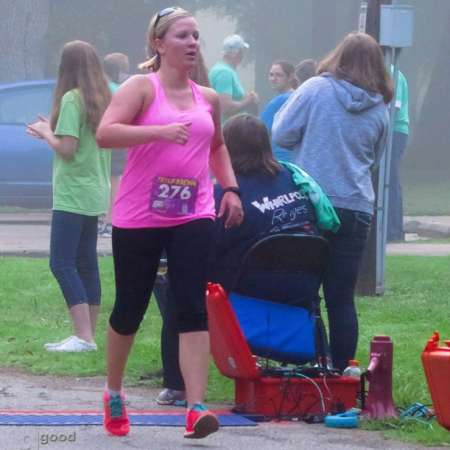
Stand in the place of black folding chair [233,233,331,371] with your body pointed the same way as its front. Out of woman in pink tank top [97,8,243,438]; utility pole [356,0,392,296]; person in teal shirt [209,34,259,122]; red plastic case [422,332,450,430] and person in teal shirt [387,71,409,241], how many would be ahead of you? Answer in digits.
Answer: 3

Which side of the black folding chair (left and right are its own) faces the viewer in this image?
back

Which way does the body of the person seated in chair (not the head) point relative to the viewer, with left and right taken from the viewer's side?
facing away from the viewer and to the left of the viewer

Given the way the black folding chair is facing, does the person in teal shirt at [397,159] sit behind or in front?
in front

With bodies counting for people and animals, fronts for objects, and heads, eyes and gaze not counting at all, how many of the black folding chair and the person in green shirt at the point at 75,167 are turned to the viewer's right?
0

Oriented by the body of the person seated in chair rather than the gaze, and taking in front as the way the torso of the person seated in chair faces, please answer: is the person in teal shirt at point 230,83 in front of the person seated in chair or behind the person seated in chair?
in front

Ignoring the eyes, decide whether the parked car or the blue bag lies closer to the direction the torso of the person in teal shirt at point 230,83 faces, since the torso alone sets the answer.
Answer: the blue bag

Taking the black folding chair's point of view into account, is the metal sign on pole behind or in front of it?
in front
